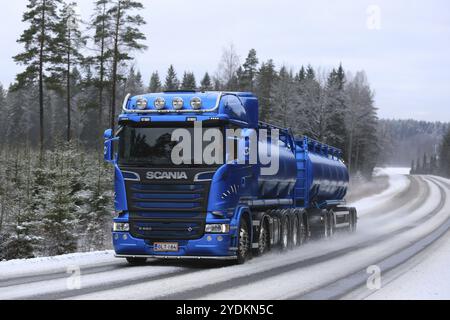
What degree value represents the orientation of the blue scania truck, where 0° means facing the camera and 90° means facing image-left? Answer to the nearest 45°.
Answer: approximately 45°

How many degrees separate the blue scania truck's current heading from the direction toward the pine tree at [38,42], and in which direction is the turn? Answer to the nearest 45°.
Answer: approximately 135° to its right
